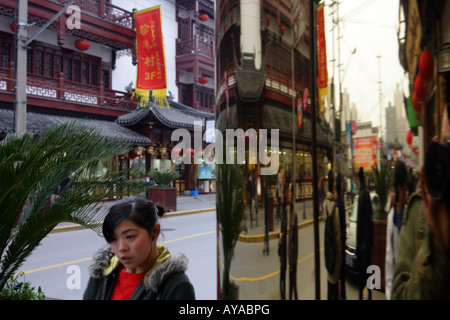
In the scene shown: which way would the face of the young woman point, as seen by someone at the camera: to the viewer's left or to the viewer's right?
to the viewer's left

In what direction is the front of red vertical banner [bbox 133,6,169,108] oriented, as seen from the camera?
facing the viewer

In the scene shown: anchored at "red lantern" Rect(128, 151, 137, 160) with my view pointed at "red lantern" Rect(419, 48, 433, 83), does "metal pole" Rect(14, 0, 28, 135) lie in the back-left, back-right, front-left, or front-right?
front-right

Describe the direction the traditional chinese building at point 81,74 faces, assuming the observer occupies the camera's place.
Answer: facing the viewer and to the right of the viewer

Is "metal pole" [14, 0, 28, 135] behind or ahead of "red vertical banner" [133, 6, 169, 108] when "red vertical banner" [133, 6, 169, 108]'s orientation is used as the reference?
ahead

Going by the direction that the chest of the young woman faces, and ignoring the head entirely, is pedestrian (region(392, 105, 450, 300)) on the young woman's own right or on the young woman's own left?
on the young woman's own left

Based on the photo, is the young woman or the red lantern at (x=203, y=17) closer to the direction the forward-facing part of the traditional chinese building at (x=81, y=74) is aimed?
the young woman
